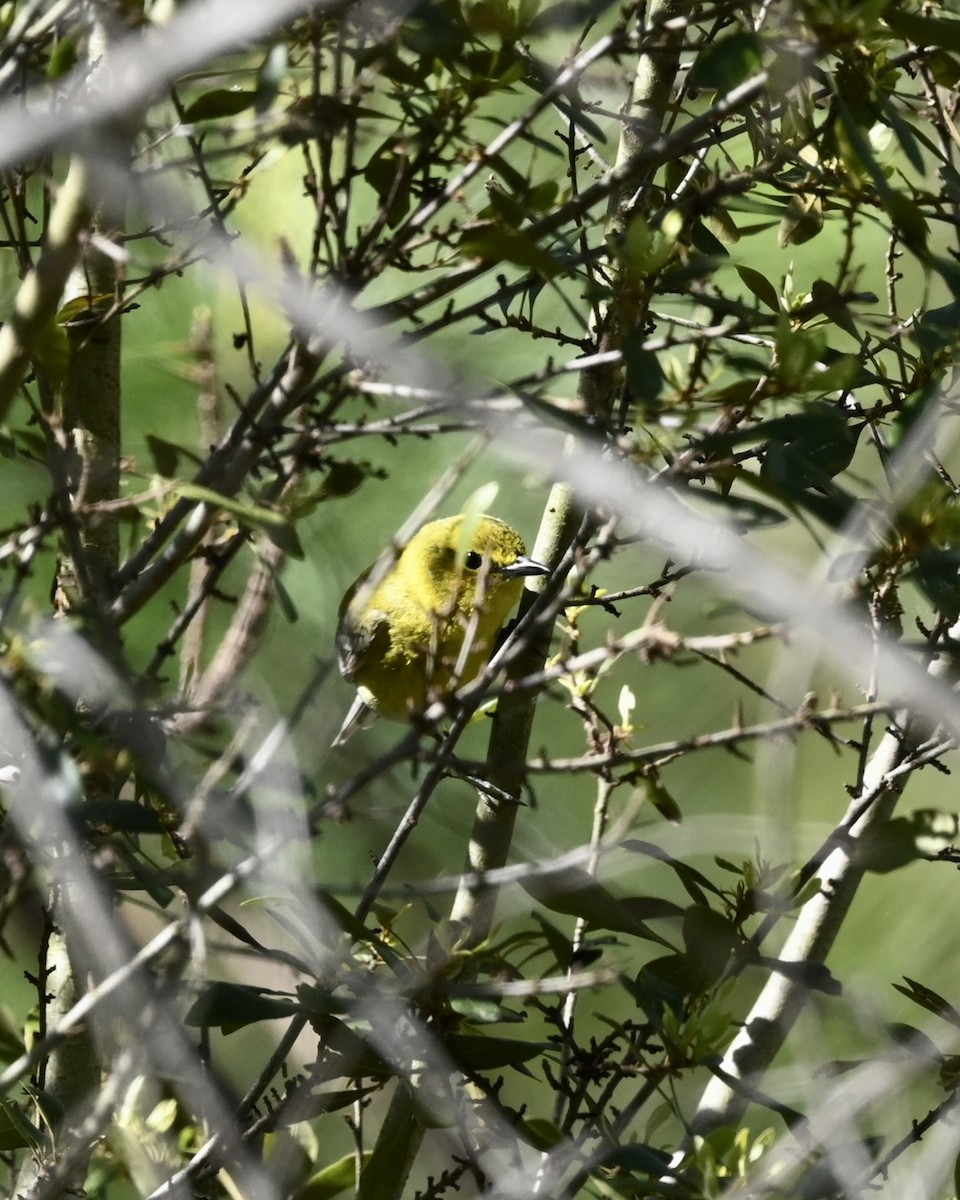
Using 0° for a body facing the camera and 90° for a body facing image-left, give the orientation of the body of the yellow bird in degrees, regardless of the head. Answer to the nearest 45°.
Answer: approximately 315°

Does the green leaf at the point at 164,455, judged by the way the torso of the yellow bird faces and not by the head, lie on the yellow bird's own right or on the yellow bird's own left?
on the yellow bird's own right

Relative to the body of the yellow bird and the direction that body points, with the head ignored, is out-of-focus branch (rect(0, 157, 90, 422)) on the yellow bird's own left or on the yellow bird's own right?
on the yellow bird's own right
